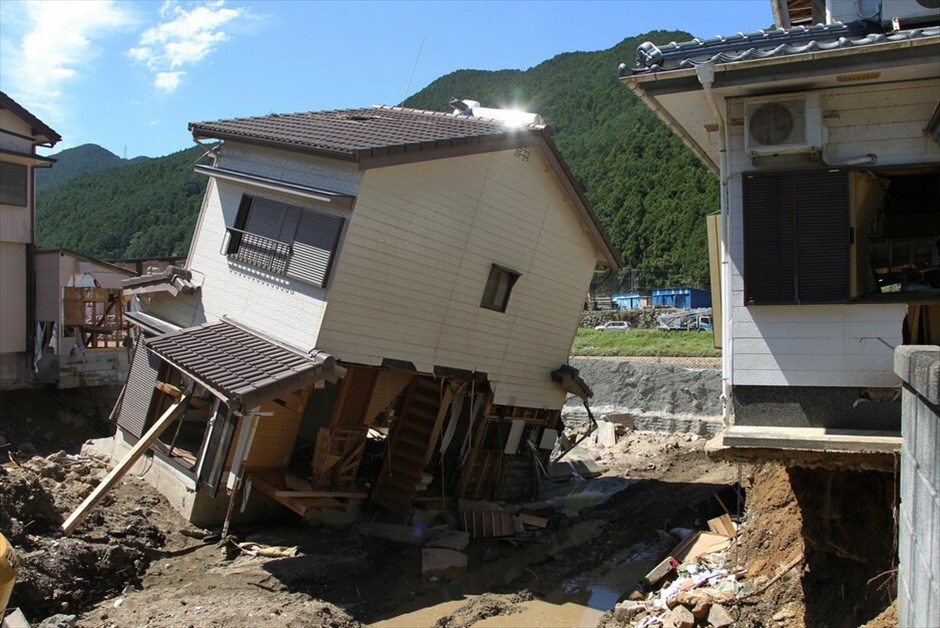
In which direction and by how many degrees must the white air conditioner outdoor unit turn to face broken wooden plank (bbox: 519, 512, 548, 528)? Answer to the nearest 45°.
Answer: approximately 135° to its right

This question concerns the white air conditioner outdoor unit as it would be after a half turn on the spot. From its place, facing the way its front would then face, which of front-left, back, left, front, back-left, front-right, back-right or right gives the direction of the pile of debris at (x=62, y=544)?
left

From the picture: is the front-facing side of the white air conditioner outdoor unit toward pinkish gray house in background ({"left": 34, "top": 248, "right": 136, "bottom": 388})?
no

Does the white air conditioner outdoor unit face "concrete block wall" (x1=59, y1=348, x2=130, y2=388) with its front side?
no

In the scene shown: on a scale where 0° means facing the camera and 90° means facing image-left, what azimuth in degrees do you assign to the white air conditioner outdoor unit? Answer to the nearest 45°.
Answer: approximately 0°

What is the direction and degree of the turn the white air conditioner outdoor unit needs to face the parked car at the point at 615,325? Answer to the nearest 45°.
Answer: approximately 180°
